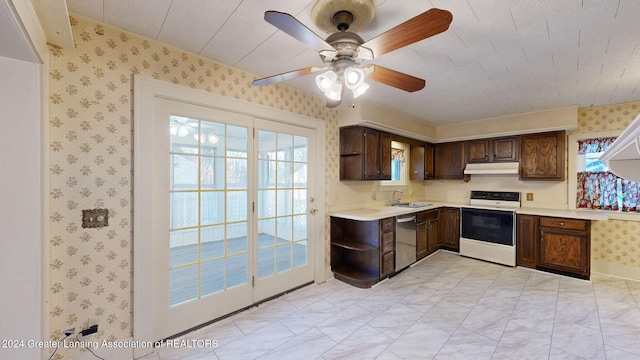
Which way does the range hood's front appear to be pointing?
toward the camera

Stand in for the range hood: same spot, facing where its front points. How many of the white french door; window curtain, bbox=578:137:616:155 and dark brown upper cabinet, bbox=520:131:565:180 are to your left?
2

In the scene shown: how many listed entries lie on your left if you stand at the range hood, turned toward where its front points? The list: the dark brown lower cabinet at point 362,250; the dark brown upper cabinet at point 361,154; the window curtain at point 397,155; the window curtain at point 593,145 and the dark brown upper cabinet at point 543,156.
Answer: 2

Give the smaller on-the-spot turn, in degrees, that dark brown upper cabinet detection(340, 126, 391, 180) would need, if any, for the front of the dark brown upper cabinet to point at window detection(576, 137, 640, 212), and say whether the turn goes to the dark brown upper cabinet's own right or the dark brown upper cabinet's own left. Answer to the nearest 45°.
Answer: approximately 45° to the dark brown upper cabinet's own left

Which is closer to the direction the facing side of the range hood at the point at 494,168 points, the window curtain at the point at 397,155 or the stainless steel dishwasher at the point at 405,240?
the stainless steel dishwasher

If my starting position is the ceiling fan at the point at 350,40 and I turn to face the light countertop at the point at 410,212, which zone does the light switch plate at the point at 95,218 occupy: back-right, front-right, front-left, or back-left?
back-left

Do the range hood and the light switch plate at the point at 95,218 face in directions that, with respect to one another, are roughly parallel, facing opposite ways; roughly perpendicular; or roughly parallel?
roughly perpendicular

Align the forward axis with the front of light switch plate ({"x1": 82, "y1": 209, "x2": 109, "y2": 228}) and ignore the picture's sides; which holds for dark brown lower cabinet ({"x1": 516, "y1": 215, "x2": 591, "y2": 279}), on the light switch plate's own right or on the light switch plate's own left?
on the light switch plate's own left

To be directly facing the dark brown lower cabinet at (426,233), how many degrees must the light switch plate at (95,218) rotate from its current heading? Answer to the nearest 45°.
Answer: approximately 90° to its left

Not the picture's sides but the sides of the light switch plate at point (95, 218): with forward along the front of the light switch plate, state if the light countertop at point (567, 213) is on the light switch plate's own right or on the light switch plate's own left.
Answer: on the light switch plate's own left

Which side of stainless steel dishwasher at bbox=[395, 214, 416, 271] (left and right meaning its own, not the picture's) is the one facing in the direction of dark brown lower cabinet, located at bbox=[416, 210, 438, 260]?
left

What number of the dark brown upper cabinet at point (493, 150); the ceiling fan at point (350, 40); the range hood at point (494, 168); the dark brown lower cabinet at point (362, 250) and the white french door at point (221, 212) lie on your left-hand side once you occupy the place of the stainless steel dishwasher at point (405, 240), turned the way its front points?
2

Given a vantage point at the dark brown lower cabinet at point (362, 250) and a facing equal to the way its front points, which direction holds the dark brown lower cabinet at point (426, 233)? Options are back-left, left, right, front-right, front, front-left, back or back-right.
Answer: left

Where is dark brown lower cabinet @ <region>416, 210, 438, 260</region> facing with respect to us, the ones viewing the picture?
facing the viewer and to the right of the viewer

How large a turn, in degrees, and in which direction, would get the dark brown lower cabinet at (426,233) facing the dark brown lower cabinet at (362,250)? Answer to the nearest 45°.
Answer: approximately 90° to its right
